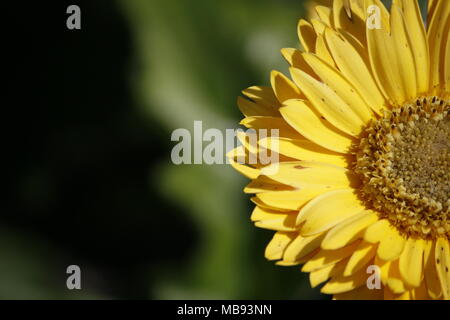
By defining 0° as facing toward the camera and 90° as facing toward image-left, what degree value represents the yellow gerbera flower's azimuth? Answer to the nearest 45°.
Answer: approximately 0°
